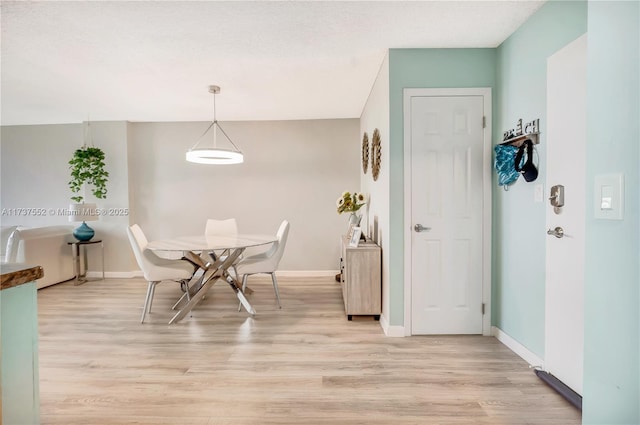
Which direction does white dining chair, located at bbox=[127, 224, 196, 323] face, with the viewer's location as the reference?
facing away from the viewer and to the right of the viewer

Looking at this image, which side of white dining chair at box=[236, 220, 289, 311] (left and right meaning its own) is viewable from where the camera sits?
left

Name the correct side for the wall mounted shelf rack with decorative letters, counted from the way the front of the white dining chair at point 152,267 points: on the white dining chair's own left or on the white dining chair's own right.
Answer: on the white dining chair's own right

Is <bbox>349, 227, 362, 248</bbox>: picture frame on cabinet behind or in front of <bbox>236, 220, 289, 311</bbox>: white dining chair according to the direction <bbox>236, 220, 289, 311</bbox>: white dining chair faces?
behind

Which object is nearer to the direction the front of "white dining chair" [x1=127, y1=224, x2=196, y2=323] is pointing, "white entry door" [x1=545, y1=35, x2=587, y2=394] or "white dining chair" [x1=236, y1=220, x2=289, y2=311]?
the white dining chair

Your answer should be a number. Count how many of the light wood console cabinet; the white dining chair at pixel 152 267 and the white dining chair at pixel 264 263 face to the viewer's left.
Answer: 2

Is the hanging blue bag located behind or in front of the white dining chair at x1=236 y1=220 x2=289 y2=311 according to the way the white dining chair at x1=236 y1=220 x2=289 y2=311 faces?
behind

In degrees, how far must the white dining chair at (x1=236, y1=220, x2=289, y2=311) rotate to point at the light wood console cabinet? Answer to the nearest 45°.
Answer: approximately 135° to its left

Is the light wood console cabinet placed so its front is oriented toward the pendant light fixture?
yes

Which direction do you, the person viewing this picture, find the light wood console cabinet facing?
facing to the left of the viewer

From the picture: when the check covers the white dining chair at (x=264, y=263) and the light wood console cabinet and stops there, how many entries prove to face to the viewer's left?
2

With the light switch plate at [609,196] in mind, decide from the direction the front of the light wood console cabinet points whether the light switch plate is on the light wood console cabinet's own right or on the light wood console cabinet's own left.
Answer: on the light wood console cabinet's own left
